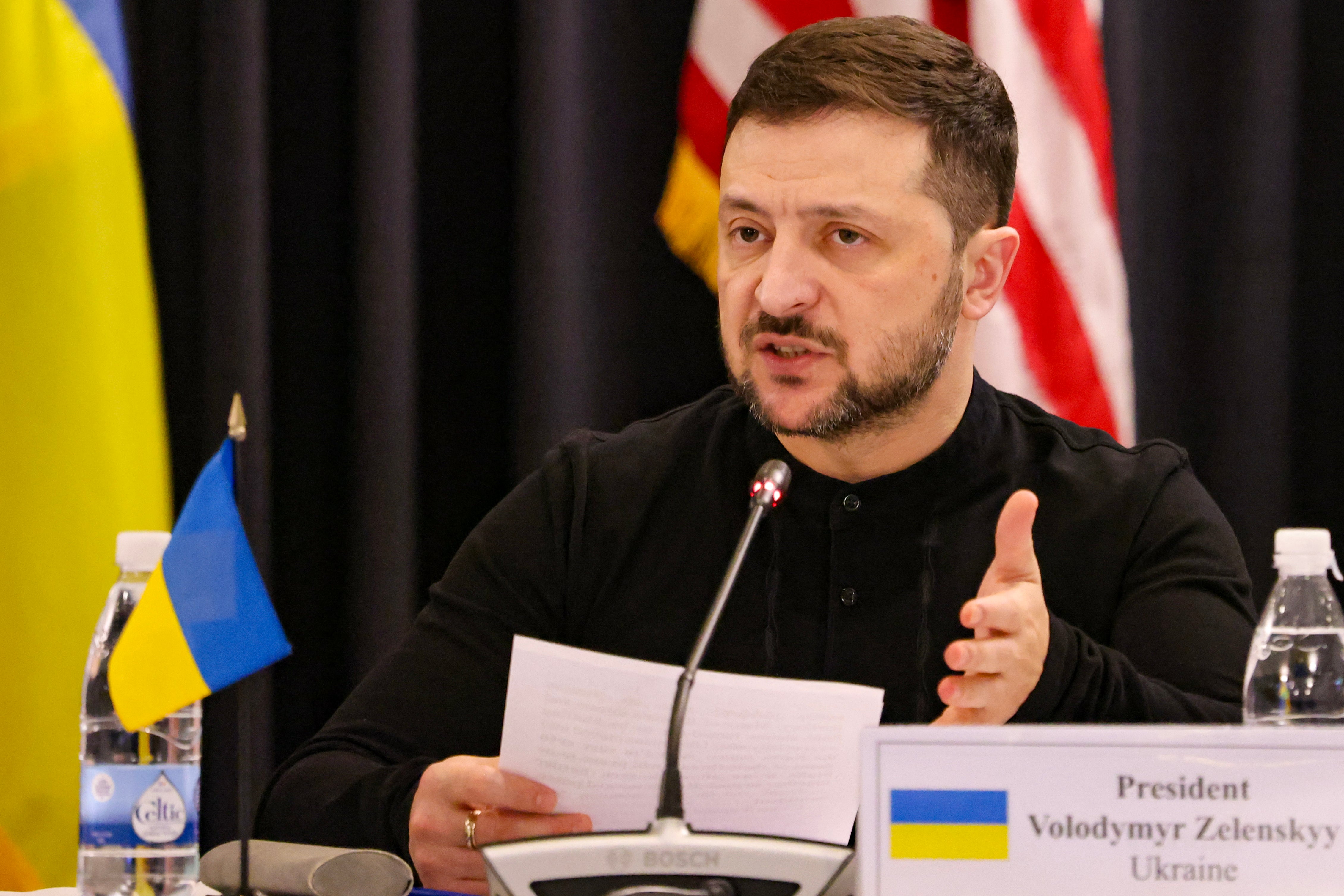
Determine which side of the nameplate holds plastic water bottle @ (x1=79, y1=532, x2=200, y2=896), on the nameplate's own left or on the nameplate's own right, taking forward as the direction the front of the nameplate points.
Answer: on the nameplate's own right

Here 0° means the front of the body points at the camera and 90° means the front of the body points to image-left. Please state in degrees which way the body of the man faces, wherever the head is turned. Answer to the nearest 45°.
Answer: approximately 0°

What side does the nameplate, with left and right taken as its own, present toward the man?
back

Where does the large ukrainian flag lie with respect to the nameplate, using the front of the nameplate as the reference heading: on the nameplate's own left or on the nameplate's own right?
on the nameplate's own right

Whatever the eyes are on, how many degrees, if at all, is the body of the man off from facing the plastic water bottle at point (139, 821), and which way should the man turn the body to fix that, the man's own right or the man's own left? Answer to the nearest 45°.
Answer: approximately 45° to the man's own right

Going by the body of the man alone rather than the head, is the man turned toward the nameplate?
yes

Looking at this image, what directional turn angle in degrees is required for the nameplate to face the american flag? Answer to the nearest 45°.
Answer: approximately 180°
